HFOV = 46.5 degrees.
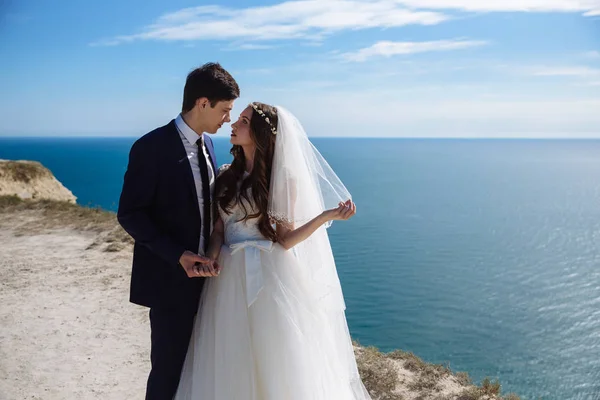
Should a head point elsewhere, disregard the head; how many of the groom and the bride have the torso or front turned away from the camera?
0

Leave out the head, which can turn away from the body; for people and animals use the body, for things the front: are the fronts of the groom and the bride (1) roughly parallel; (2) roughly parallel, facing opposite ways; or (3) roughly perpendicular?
roughly perpendicular

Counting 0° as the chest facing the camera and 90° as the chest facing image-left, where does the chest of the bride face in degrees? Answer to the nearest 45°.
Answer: approximately 45°

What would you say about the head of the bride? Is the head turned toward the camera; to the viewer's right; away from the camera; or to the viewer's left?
to the viewer's left

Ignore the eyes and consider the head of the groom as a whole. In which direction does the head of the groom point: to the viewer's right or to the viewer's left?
to the viewer's right
